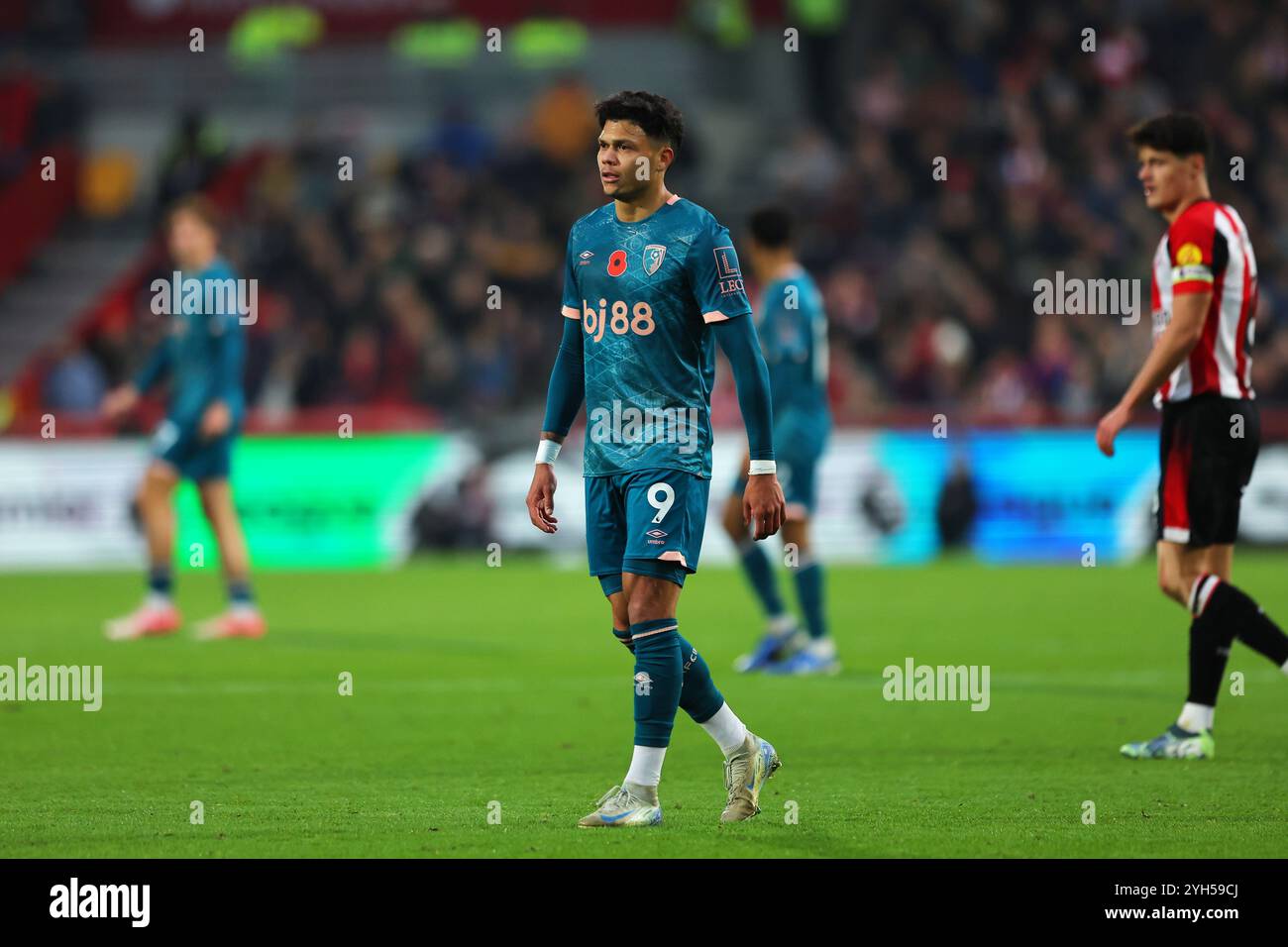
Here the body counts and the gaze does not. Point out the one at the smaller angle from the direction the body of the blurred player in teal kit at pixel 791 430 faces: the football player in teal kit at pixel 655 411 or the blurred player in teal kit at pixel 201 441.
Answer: the blurred player in teal kit

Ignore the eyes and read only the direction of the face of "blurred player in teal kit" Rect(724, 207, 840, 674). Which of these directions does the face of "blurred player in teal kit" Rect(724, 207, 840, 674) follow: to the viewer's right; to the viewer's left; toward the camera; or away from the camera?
away from the camera

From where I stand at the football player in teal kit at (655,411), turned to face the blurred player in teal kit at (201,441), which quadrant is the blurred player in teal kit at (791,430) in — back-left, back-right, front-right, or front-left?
front-right

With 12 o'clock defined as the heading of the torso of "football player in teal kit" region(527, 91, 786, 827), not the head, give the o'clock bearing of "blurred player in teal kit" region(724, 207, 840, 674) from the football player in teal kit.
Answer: The blurred player in teal kit is roughly at 5 o'clock from the football player in teal kit.

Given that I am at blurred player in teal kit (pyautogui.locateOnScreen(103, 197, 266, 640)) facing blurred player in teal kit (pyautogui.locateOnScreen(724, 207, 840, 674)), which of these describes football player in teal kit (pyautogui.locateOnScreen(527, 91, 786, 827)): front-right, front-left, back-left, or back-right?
front-right

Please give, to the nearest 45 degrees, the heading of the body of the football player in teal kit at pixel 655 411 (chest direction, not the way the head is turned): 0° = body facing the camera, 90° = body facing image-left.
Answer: approximately 45°

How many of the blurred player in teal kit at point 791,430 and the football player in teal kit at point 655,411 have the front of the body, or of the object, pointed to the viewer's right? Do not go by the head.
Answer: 0

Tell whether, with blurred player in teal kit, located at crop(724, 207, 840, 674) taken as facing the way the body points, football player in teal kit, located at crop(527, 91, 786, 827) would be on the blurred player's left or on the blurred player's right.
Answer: on the blurred player's left

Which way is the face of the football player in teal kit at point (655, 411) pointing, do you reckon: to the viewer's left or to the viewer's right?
to the viewer's left

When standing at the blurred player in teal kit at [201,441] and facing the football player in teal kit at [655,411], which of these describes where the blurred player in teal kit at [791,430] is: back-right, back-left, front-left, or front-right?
front-left
